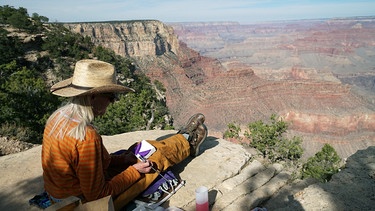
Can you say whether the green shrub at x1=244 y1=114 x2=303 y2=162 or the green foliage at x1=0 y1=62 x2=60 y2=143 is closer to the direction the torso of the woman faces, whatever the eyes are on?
the green shrub

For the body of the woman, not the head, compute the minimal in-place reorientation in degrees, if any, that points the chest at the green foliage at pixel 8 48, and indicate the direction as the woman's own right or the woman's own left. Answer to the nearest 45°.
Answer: approximately 45° to the woman's own left

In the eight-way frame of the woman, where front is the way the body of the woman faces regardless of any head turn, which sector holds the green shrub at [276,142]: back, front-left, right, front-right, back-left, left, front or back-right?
front

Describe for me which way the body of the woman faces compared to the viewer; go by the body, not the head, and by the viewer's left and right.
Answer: facing away from the viewer and to the right of the viewer

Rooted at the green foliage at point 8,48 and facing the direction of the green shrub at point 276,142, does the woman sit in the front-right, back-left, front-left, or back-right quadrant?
front-right

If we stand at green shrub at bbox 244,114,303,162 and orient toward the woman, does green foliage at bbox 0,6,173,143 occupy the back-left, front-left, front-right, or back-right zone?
front-right

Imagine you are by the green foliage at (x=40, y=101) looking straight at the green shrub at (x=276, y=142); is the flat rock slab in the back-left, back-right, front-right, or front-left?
front-right

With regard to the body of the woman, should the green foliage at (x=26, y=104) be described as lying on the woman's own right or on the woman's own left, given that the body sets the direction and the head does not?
on the woman's own left

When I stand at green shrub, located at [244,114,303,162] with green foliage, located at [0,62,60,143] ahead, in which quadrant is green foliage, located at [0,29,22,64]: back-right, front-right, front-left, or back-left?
front-right

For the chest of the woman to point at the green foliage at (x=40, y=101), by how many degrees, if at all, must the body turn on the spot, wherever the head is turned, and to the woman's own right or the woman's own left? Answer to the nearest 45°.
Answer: approximately 45° to the woman's own left

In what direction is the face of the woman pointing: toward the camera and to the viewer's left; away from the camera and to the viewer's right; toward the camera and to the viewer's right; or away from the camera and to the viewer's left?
away from the camera and to the viewer's right
